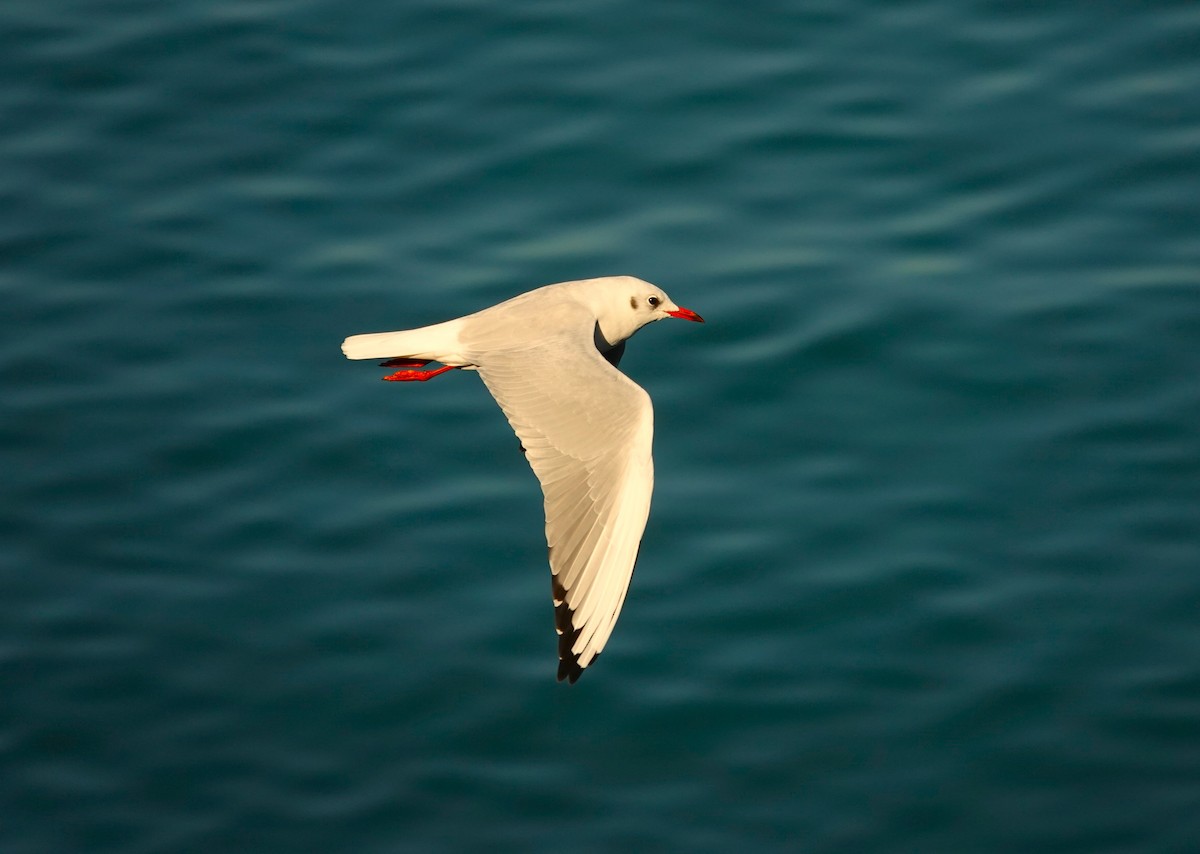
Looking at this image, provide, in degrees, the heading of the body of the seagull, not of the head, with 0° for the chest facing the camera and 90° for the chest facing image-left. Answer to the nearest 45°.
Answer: approximately 270°
